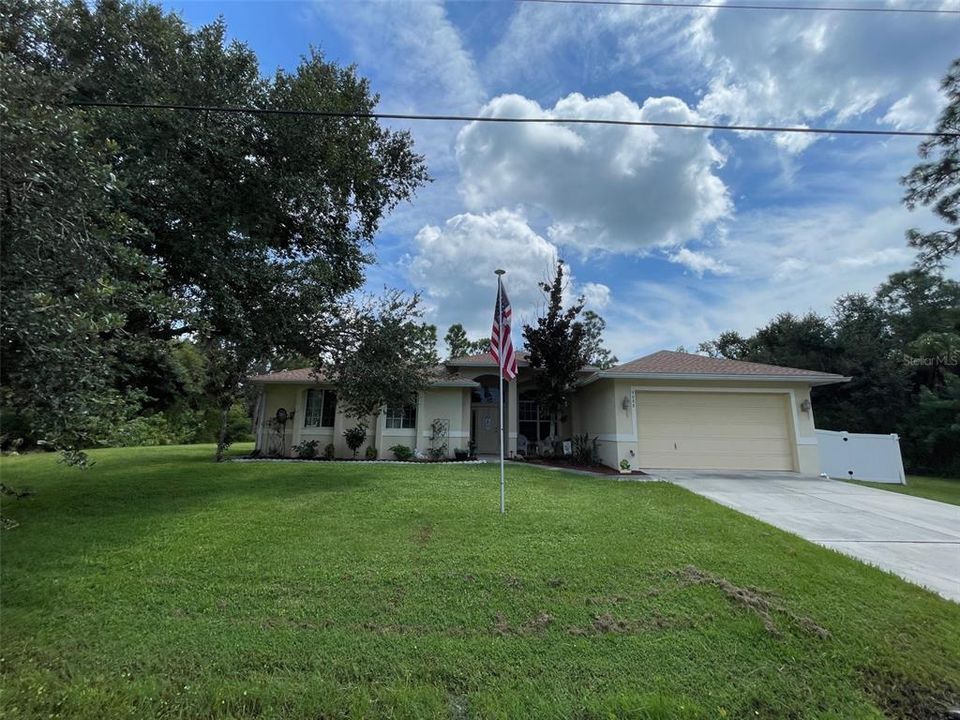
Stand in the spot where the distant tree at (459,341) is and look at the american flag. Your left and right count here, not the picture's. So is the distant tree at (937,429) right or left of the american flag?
left

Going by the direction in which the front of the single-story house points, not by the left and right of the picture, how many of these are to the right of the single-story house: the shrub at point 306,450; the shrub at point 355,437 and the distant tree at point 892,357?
2

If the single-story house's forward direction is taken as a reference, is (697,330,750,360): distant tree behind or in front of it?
behind

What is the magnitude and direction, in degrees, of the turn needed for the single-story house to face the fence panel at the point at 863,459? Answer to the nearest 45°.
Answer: approximately 90° to its left

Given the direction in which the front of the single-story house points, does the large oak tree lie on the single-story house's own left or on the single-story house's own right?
on the single-story house's own right

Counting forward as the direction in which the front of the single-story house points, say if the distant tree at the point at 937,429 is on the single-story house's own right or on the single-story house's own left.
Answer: on the single-story house's own left

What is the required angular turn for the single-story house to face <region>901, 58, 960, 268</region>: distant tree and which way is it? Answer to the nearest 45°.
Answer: approximately 90° to its left

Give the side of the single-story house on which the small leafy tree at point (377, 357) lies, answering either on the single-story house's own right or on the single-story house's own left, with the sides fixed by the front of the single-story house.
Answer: on the single-story house's own right

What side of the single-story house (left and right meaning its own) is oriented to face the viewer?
front
